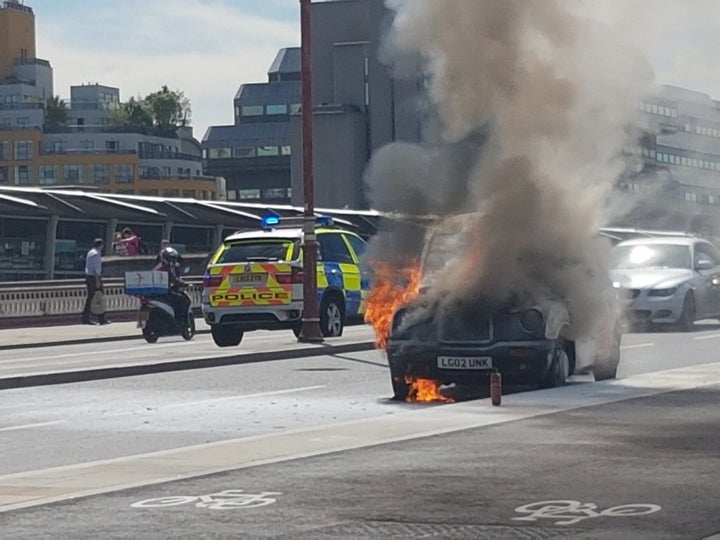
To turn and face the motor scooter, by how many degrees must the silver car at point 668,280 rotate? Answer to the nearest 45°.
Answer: approximately 45° to its right

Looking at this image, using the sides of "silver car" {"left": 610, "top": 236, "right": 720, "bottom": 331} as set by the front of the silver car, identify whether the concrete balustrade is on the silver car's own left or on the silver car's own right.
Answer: on the silver car's own right

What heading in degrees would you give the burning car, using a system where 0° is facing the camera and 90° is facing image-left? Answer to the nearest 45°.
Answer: approximately 45°

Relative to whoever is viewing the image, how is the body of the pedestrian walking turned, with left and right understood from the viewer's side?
facing to the right of the viewer

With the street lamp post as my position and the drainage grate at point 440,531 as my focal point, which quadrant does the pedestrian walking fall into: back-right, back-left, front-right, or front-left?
back-right

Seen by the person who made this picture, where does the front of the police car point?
facing away from the viewer and to the right of the viewer

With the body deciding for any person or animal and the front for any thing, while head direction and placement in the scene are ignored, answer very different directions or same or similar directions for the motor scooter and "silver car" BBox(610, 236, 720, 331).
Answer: very different directions

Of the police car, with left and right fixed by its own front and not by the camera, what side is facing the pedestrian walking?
left
